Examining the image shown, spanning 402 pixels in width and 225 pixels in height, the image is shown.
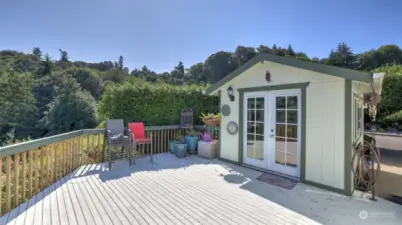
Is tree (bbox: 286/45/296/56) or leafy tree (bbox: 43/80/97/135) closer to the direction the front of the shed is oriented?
the leafy tree

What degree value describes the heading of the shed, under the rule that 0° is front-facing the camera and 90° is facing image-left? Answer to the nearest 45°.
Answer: approximately 45°

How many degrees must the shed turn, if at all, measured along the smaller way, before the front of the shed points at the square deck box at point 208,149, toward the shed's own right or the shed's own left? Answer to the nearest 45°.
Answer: approximately 45° to the shed's own right

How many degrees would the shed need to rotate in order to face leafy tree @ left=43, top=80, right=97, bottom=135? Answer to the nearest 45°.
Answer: approximately 45° to its right

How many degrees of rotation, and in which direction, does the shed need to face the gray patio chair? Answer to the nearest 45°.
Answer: approximately 45° to its right

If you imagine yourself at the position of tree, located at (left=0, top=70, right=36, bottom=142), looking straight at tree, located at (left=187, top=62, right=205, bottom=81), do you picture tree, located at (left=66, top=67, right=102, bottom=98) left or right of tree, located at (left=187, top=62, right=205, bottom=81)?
left

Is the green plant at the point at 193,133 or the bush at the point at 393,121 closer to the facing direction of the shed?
the green plant

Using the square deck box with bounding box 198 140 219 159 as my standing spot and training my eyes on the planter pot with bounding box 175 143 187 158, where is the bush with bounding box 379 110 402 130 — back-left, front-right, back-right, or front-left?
back-right

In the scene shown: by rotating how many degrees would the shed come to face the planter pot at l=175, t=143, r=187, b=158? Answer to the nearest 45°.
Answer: approximately 45° to its right
